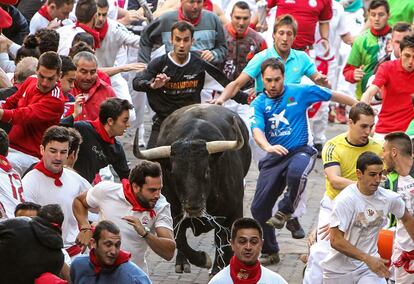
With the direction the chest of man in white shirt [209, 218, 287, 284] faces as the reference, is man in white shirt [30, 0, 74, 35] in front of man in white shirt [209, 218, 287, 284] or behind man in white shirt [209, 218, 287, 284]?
behind

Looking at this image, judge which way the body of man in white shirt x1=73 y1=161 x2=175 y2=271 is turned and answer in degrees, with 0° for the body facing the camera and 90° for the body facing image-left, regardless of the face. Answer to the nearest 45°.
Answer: approximately 315°

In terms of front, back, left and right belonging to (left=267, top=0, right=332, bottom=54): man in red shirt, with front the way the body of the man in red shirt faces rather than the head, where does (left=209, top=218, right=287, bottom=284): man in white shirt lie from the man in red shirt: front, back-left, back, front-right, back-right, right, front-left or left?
front

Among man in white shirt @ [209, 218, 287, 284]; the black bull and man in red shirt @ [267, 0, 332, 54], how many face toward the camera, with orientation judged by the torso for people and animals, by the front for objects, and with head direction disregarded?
3

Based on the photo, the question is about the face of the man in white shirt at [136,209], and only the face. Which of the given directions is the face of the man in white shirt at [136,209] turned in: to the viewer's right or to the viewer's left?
to the viewer's right

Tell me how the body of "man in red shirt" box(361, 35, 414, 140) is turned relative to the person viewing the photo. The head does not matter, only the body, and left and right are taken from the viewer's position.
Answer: facing the viewer and to the right of the viewer

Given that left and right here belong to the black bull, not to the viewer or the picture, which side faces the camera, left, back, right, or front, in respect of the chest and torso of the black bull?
front

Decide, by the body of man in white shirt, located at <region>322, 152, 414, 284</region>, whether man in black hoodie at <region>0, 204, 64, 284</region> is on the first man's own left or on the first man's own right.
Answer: on the first man's own right

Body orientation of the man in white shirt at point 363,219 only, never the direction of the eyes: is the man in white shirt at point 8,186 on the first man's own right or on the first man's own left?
on the first man's own right

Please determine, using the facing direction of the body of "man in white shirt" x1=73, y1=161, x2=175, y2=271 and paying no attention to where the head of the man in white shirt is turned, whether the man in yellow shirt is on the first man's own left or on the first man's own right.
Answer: on the first man's own left

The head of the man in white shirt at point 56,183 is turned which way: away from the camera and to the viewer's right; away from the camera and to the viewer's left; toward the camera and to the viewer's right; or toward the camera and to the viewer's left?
toward the camera and to the viewer's right

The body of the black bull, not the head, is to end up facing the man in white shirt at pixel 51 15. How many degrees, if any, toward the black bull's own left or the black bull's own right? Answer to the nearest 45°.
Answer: approximately 135° to the black bull's own right

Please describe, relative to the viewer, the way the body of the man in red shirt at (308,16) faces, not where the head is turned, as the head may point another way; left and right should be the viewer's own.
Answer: facing the viewer
